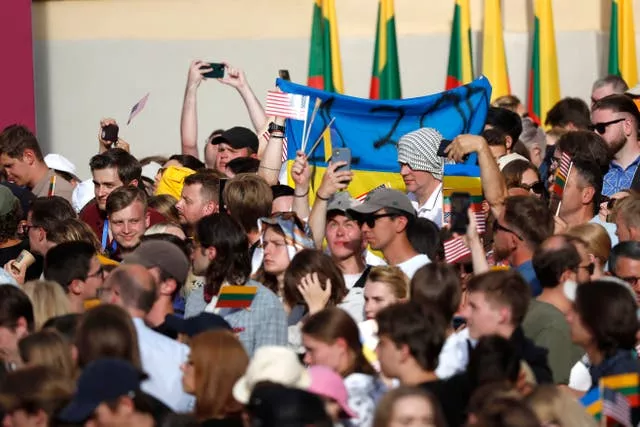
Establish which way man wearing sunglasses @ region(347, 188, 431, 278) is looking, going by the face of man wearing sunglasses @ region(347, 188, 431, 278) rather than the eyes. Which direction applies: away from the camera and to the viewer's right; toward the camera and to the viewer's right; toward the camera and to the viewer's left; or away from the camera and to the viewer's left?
toward the camera and to the viewer's left

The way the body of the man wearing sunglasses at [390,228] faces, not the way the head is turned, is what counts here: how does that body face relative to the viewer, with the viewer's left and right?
facing the viewer and to the left of the viewer

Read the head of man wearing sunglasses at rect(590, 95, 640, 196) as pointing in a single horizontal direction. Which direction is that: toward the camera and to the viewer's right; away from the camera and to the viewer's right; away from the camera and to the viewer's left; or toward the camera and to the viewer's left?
toward the camera and to the viewer's left

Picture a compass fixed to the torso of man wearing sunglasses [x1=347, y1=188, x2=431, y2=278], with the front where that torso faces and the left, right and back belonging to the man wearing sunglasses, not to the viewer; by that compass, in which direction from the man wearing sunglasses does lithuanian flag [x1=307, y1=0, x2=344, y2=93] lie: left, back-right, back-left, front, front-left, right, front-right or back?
back-right

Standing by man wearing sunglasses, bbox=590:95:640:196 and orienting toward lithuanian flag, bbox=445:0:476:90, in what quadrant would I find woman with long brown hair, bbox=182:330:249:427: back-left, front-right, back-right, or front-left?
back-left

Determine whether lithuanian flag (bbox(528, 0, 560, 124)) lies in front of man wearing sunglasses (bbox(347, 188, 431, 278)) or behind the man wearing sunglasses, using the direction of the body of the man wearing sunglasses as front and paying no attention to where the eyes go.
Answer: behind

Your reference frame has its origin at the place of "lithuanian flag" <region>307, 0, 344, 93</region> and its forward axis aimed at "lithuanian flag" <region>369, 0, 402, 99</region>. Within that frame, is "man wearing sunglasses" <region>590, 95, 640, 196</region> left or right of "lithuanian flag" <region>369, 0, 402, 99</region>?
right

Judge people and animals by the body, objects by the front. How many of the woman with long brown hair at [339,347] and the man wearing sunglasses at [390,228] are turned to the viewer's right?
0

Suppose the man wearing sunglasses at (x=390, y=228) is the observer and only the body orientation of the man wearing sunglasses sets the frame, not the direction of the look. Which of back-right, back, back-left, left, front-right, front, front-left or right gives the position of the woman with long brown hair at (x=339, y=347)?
front-left

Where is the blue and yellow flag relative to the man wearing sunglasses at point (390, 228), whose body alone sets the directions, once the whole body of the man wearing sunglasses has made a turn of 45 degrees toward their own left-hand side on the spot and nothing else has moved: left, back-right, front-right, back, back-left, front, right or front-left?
back
